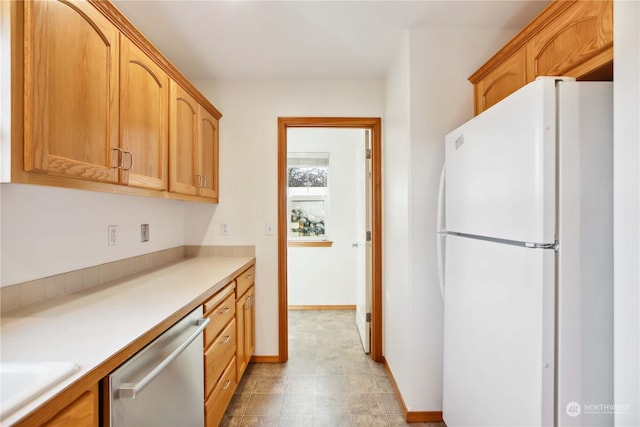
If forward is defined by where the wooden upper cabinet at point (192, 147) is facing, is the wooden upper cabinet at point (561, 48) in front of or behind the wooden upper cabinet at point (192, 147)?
in front

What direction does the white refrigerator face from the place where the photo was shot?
facing the viewer and to the left of the viewer

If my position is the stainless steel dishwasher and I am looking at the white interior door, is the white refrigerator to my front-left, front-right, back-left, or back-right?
front-right

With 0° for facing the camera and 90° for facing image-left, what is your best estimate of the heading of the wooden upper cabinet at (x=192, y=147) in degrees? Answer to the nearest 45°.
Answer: approximately 315°

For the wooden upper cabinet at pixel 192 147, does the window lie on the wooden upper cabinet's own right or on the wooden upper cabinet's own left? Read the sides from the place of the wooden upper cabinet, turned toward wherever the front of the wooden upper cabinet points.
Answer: on the wooden upper cabinet's own left

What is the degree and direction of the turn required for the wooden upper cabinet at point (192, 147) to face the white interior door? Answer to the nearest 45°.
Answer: approximately 45° to its left

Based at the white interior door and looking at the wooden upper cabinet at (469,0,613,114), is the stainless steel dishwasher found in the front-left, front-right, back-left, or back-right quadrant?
front-right

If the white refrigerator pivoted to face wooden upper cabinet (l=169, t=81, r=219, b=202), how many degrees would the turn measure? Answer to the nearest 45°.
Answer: approximately 45° to its right

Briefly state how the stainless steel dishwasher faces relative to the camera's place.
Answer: facing the viewer and to the right of the viewer

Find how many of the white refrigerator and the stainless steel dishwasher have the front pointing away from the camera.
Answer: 0

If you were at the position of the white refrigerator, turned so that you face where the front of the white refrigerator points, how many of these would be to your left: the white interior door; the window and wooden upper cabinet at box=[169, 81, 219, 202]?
0

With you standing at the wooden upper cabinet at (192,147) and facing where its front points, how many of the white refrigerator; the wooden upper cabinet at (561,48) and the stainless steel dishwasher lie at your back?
0

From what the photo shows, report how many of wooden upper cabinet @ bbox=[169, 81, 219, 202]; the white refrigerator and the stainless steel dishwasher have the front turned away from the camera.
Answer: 0

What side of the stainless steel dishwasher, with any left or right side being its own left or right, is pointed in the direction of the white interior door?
left

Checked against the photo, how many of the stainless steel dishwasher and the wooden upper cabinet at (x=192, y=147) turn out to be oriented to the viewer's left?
0

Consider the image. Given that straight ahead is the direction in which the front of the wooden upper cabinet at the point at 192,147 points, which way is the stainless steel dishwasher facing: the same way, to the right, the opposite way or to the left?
the same way
